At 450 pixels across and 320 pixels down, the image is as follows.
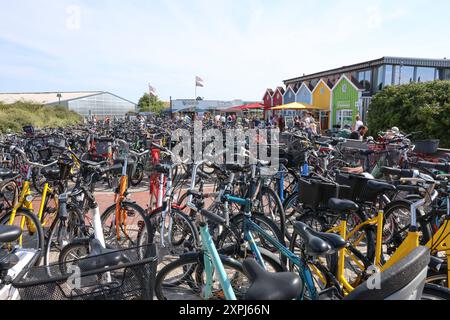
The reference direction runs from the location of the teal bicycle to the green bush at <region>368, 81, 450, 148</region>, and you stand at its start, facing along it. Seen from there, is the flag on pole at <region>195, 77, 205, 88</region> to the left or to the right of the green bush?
left

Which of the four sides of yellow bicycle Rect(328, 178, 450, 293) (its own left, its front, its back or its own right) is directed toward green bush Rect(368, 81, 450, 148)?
left

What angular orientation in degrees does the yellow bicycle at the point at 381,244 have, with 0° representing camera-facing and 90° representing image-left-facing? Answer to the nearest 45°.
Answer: approximately 270°

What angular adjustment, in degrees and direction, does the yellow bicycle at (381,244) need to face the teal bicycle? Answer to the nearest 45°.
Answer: approximately 135° to its right

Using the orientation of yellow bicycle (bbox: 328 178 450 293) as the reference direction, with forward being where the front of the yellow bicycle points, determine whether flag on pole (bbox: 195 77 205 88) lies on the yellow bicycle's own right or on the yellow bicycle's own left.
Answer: on the yellow bicycle's own left

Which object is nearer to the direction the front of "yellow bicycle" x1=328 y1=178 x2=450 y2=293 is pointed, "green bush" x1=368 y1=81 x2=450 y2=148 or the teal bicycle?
the green bush
